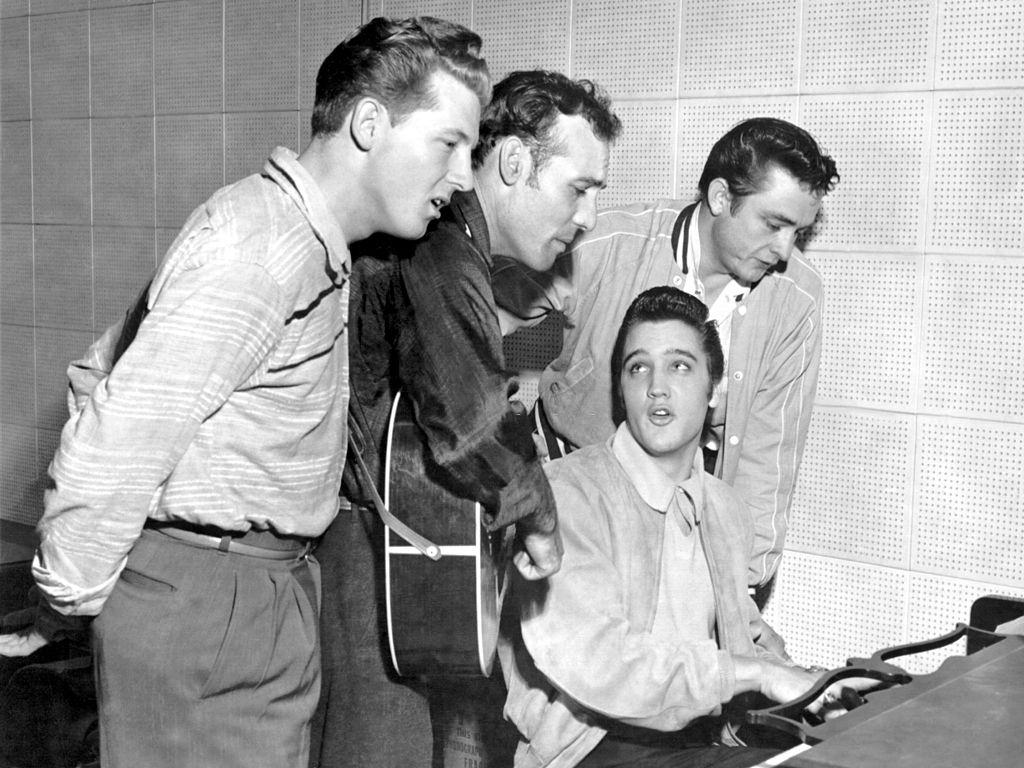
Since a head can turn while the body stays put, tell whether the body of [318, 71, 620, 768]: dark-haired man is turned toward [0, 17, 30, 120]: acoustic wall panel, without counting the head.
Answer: no

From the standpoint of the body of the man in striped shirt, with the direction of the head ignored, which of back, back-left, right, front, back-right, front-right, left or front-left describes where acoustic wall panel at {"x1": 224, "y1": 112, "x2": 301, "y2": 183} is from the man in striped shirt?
left

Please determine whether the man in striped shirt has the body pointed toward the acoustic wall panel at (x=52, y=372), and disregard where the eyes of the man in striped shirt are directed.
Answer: no

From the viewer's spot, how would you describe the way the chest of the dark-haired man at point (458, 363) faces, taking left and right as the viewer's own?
facing to the right of the viewer

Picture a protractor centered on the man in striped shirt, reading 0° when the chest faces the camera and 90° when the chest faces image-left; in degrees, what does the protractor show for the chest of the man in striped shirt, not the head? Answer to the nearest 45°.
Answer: approximately 270°

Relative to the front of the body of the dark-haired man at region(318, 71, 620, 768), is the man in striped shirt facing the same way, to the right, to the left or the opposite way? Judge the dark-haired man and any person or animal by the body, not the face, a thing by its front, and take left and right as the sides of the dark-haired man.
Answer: the same way

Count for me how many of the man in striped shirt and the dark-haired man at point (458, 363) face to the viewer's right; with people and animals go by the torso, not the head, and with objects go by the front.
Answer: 2

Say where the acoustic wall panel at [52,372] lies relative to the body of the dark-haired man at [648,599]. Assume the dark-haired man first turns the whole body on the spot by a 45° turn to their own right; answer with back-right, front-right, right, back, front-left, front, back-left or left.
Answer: back-right

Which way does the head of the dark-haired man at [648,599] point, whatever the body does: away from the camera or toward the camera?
toward the camera
